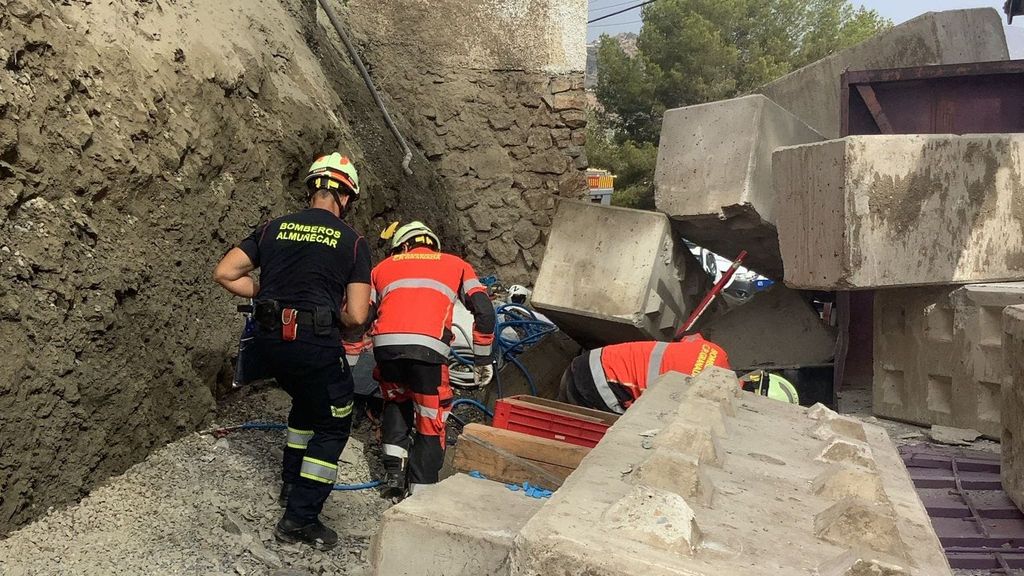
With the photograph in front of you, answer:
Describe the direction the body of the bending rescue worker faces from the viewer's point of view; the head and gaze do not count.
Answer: to the viewer's right

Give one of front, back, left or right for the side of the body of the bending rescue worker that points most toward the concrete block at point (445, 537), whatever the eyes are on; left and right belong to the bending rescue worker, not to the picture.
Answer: right

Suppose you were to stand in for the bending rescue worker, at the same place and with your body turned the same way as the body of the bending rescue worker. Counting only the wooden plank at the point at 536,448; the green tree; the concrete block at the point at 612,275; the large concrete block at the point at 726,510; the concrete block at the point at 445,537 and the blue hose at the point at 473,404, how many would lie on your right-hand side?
3

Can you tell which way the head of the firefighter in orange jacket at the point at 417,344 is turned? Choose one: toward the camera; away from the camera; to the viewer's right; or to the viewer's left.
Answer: away from the camera

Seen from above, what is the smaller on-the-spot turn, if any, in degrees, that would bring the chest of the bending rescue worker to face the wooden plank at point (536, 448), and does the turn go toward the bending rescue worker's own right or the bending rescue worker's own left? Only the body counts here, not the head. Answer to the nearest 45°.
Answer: approximately 90° to the bending rescue worker's own right

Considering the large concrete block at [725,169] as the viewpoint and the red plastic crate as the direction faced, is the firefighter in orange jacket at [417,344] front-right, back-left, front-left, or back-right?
front-right

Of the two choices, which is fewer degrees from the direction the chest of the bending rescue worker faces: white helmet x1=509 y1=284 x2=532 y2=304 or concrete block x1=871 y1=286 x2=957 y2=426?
the concrete block

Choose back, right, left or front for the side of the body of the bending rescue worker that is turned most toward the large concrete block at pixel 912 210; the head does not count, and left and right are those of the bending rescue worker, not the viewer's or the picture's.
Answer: front

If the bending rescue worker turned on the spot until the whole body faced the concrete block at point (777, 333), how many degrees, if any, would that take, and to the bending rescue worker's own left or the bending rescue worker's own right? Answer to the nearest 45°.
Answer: approximately 45° to the bending rescue worker's own left

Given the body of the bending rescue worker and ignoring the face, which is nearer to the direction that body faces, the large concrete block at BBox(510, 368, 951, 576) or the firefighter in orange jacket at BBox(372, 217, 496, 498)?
the large concrete block

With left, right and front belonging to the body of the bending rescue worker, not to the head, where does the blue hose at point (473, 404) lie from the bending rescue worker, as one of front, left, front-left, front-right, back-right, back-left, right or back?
back-left

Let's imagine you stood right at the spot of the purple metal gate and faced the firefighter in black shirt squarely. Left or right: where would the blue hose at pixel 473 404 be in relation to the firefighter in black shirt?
right

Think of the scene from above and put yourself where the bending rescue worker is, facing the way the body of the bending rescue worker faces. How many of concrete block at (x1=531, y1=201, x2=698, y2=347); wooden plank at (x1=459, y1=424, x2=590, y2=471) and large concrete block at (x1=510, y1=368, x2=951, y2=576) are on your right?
2

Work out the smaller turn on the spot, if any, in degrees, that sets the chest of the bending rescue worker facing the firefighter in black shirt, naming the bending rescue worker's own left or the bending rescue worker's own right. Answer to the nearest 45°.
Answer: approximately 135° to the bending rescue worker's own right

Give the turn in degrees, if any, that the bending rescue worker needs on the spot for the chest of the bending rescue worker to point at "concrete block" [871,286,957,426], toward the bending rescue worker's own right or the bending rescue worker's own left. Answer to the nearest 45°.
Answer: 0° — they already face it

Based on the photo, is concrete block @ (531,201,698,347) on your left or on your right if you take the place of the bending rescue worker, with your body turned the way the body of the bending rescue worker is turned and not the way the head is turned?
on your left

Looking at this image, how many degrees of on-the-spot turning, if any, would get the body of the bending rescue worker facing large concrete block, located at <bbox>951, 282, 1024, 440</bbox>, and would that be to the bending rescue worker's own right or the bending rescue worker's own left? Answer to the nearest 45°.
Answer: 0° — they already face it
